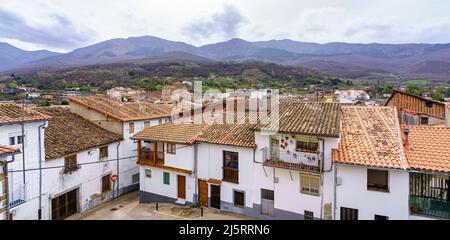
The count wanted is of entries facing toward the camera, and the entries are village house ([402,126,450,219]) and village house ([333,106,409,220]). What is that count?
2

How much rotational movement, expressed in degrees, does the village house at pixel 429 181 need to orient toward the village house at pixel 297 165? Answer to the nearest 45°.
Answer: approximately 90° to its right

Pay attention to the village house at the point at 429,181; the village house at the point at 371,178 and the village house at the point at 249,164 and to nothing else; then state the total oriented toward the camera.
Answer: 3

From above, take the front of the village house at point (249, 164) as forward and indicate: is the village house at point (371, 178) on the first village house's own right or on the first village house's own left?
on the first village house's own left

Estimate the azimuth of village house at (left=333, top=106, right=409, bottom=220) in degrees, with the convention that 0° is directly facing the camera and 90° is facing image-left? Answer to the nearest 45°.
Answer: approximately 0°

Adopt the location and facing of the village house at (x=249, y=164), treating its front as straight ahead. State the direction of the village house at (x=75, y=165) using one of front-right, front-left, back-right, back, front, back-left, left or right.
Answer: right

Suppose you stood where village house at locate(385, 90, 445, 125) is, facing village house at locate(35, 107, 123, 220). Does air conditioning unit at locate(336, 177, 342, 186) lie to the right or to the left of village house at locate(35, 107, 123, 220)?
left

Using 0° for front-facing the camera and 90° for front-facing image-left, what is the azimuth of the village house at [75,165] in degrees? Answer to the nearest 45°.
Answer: approximately 315°

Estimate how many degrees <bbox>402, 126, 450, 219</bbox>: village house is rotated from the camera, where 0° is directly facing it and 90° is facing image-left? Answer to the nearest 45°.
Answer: approximately 0°
